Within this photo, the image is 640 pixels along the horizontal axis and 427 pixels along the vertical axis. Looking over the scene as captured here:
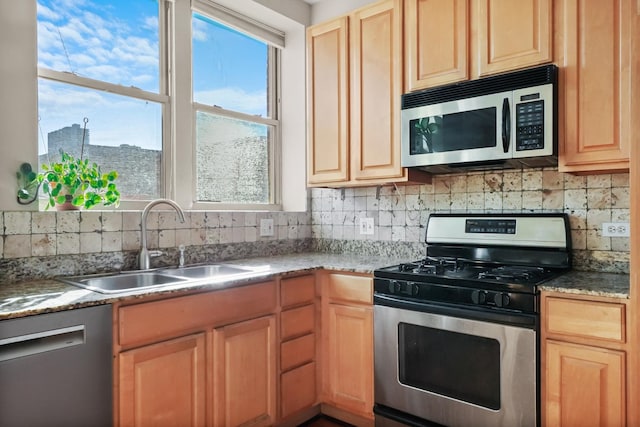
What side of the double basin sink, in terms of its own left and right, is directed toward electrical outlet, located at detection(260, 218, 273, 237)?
left

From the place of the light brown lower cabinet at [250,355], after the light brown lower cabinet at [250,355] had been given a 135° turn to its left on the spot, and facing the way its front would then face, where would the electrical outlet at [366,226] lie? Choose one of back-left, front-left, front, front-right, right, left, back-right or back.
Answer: front-right

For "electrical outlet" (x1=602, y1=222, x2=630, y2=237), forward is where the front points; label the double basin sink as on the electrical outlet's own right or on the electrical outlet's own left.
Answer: on the electrical outlet's own right

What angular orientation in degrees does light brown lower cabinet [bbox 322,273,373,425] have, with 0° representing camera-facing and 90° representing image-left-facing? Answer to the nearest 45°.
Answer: approximately 45°

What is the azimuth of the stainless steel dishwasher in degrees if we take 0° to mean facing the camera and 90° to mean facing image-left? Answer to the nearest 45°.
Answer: approximately 315°

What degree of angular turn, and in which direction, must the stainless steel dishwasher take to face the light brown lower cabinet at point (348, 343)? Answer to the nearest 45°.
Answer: approximately 45° to its left
